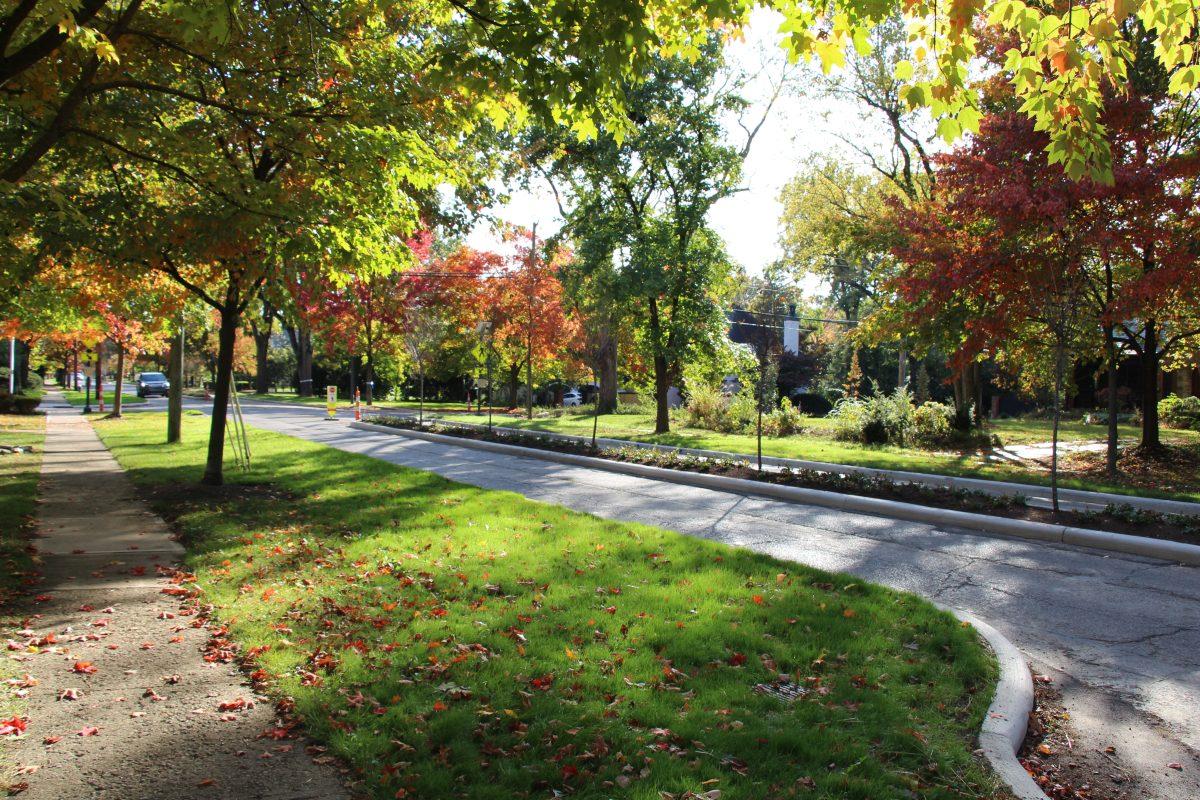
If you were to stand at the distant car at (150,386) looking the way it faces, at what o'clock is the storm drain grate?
The storm drain grate is roughly at 12 o'clock from the distant car.

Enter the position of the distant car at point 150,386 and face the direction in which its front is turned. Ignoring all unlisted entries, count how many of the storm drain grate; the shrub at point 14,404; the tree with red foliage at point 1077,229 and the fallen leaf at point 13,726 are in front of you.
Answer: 4

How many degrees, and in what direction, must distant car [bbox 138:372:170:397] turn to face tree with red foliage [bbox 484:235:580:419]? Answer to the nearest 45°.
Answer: approximately 45° to its left

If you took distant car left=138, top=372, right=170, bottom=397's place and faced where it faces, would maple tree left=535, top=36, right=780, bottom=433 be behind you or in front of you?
in front

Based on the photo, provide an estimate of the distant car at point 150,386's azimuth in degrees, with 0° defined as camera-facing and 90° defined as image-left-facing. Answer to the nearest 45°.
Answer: approximately 0°

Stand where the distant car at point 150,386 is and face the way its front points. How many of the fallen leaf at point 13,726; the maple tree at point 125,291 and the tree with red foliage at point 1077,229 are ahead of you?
3

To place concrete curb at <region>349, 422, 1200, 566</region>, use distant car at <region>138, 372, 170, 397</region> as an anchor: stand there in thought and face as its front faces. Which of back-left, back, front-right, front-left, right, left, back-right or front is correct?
front

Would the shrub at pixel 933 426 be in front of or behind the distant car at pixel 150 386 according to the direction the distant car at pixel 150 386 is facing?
in front

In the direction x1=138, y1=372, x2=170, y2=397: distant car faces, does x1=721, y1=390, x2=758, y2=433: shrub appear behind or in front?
in front

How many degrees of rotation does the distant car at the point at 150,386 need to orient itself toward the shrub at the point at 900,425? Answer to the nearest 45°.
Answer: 0° — it already faces it

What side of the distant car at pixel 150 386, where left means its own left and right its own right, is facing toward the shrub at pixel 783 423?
front

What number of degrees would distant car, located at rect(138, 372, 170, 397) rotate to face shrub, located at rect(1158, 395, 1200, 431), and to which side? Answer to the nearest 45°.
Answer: approximately 45° to its left
